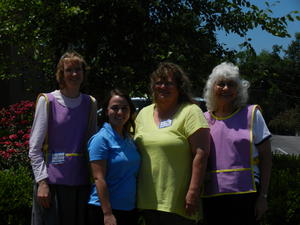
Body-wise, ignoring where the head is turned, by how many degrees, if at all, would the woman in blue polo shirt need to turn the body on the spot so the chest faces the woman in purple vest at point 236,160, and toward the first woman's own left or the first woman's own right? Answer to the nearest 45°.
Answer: approximately 45° to the first woman's own left

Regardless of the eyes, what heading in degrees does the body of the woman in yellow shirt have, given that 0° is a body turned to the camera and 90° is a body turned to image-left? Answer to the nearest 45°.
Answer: approximately 45°

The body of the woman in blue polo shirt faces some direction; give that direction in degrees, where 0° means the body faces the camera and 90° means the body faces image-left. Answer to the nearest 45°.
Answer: approximately 315°

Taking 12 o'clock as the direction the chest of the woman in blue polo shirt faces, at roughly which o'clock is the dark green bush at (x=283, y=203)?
The dark green bush is roughly at 9 o'clock from the woman in blue polo shirt.

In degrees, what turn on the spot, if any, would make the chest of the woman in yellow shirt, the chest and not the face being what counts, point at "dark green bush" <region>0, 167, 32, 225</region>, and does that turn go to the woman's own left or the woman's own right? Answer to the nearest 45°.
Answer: approximately 90° to the woman's own right
